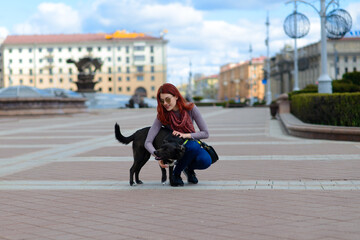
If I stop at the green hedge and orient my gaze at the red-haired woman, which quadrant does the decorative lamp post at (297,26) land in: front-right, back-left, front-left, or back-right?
back-right

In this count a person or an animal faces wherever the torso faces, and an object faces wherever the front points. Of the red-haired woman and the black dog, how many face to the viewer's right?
1

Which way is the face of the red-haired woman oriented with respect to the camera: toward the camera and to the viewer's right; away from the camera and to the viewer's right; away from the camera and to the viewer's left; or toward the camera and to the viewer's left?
toward the camera and to the viewer's left

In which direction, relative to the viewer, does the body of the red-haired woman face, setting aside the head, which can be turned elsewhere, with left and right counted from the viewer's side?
facing the viewer and to the left of the viewer

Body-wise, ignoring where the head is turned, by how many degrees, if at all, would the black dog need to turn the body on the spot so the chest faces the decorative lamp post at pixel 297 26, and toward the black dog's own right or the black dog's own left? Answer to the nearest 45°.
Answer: approximately 90° to the black dog's own left

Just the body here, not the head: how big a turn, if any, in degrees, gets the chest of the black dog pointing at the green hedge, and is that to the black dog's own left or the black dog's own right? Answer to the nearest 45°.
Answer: approximately 45° to the black dog's own left

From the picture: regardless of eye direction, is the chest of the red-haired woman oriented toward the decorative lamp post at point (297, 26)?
no

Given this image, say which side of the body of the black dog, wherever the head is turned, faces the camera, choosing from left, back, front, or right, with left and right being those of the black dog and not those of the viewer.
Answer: right
